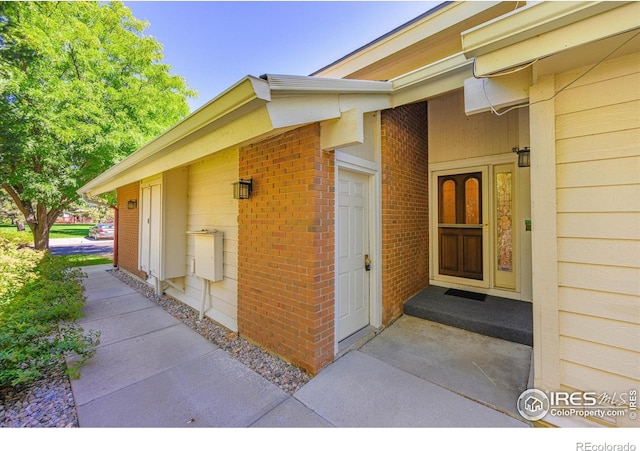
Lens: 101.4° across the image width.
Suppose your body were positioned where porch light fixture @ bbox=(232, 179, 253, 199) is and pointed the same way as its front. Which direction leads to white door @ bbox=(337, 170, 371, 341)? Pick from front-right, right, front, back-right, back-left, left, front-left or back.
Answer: back-left

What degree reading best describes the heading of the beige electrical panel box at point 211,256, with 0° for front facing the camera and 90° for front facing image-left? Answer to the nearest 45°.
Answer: approximately 45°

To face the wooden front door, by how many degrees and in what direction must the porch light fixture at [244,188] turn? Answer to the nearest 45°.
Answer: approximately 135° to its left

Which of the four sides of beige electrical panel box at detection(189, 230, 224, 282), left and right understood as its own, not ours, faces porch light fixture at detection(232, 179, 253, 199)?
left

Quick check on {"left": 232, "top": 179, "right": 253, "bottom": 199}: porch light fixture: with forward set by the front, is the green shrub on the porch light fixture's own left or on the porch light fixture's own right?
on the porch light fixture's own right

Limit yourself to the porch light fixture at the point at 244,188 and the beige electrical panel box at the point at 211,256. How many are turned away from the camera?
0

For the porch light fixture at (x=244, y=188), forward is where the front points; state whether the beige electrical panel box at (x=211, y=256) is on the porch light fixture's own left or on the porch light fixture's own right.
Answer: on the porch light fixture's own right

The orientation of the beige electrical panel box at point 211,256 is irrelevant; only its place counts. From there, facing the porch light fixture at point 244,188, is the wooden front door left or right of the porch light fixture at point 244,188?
left

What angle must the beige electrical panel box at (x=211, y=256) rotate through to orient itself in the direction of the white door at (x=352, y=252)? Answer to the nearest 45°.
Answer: approximately 90° to its left

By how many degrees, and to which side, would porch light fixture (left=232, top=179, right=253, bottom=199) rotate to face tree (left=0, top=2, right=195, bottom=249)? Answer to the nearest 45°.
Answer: approximately 90° to its right

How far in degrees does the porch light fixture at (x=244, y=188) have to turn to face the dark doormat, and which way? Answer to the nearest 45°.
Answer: approximately 135° to its left

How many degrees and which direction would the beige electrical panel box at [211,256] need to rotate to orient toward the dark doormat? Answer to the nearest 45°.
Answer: approximately 135° to its left
